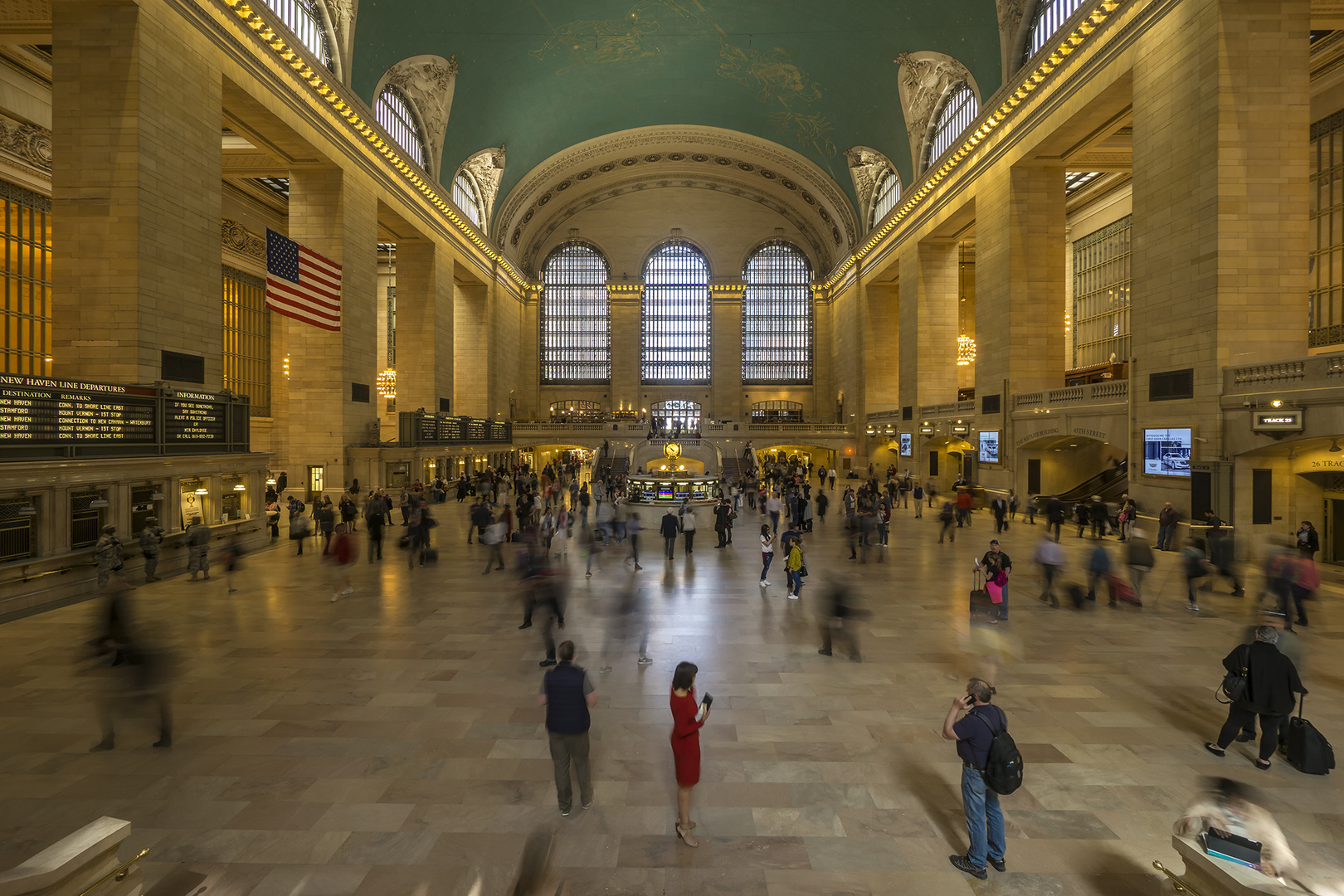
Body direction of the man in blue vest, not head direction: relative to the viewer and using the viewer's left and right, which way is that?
facing away from the viewer

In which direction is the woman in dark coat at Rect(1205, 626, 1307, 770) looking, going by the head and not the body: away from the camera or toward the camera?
away from the camera

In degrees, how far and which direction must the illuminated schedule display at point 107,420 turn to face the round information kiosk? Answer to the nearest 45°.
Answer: approximately 45° to its left

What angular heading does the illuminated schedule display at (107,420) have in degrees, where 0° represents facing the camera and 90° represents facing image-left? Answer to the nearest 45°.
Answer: approximately 315°

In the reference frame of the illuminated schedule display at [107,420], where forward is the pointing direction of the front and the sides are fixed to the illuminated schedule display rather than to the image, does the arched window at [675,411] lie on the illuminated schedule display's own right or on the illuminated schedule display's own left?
on the illuminated schedule display's own left

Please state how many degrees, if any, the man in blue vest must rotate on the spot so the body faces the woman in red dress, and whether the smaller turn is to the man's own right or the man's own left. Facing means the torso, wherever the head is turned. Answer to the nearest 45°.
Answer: approximately 135° to the man's own right

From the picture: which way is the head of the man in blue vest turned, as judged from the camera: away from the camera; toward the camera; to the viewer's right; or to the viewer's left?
away from the camera
